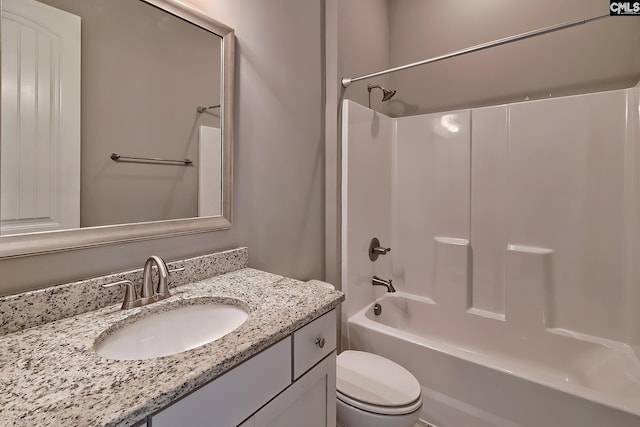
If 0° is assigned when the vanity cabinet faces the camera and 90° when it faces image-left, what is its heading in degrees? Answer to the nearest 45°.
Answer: approximately 315°

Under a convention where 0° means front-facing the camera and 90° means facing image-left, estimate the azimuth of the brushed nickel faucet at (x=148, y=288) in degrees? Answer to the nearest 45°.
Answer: approximately 315°

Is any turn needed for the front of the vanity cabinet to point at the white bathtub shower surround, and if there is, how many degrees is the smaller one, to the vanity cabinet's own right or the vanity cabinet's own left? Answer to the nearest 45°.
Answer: approximately 90° to the vanity cabinet's own left

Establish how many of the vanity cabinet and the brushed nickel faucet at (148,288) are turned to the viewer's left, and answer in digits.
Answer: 0

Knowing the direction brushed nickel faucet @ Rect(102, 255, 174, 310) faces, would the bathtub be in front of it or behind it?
in front
